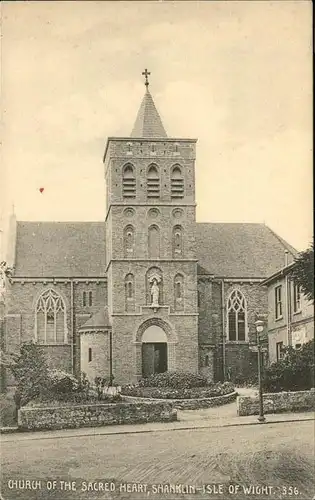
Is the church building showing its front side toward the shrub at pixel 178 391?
yes

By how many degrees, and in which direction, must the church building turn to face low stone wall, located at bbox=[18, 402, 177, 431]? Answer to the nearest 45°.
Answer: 0° — it already faces it

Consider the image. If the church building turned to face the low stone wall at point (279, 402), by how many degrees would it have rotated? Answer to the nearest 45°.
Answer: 0° — it already faces it

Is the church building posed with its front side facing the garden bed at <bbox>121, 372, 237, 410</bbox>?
yes

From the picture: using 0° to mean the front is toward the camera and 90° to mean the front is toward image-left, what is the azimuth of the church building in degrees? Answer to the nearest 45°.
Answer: approximately 0°
